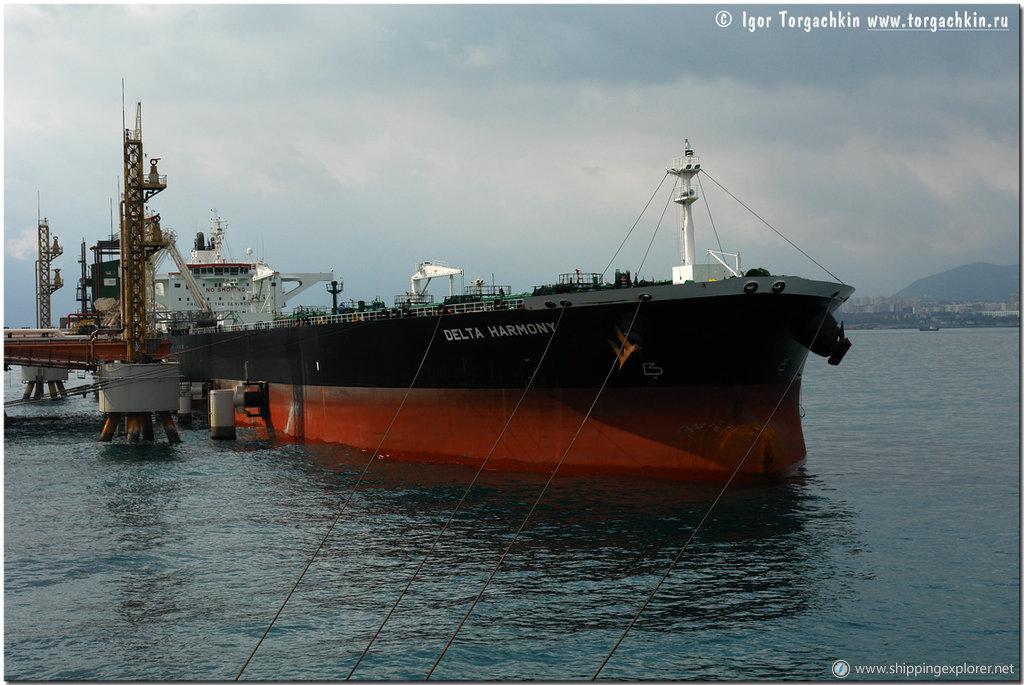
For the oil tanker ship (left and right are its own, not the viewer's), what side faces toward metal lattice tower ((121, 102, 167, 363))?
back

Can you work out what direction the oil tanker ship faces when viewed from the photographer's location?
facing the viewer and to the right of the viewer

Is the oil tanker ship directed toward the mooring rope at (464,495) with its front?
no

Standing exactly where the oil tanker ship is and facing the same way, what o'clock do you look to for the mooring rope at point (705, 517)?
The mooring rope is roughly at 1 o'clock from the oil tanker ship.
